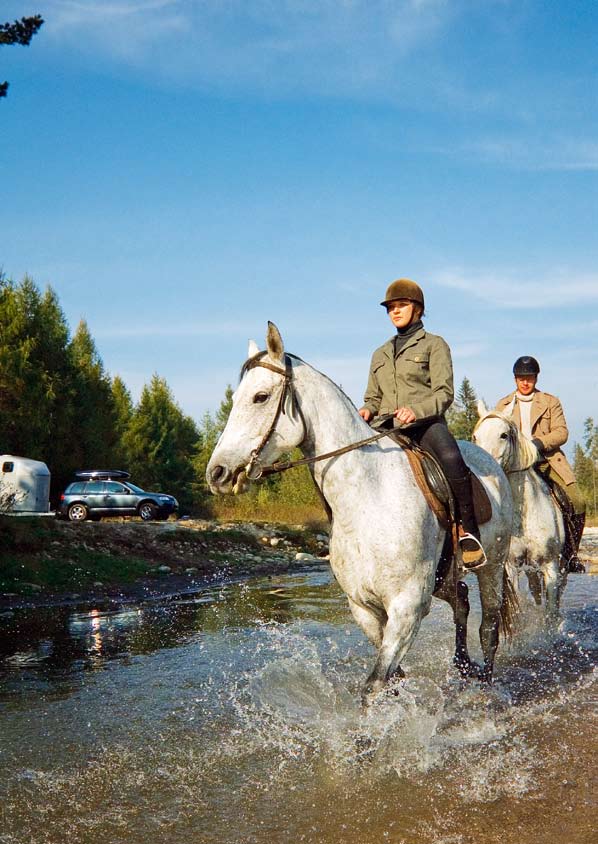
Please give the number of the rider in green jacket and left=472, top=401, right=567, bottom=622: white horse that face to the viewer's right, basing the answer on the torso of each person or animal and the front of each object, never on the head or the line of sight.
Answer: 0

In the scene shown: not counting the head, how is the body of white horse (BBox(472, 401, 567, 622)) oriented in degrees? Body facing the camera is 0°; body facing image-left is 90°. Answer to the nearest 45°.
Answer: approximately 45°

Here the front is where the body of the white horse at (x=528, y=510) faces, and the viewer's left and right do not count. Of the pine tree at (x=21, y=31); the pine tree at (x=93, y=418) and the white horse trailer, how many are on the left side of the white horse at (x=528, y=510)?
0

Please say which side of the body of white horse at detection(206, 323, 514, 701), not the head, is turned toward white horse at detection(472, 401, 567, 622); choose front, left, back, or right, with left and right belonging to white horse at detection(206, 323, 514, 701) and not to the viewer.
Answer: back

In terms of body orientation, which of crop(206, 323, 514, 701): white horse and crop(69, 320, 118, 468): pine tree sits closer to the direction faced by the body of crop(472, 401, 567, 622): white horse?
the white horse

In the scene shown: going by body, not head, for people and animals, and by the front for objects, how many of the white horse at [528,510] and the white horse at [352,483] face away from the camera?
0

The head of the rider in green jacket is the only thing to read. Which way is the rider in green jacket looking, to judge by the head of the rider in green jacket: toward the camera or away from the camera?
toward the camera

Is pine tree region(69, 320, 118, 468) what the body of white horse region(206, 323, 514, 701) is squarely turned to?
no

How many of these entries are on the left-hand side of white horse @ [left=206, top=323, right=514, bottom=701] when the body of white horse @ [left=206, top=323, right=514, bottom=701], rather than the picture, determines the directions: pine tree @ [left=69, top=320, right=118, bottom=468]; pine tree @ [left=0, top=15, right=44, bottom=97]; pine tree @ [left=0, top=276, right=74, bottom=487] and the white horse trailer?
0

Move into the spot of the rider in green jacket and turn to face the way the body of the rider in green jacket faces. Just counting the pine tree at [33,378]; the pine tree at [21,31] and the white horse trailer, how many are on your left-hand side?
0

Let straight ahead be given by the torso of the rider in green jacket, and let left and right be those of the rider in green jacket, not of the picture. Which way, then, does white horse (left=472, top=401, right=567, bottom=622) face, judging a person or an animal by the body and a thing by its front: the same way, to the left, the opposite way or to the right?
the same way

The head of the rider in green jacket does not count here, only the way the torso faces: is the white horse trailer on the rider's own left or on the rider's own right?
on the rider's own right

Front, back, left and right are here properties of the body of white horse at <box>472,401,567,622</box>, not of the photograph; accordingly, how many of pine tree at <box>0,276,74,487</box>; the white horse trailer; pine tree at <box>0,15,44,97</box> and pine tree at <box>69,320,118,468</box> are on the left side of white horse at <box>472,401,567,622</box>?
0

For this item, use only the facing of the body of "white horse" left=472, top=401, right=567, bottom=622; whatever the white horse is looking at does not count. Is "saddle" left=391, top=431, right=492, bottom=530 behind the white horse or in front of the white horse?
in front

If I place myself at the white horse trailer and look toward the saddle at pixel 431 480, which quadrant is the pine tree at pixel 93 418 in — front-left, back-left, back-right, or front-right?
back-left

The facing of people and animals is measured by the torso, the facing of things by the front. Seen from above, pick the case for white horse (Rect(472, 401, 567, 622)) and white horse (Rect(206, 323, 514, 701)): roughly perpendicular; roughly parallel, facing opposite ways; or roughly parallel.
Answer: roughly parallel

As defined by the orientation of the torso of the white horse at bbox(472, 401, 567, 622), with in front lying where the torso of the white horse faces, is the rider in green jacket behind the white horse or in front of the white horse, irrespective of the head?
in front

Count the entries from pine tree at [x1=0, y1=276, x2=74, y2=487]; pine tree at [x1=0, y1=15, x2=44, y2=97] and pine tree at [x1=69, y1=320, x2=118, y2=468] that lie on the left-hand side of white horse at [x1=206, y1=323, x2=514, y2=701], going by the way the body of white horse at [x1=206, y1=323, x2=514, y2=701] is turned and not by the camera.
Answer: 0
